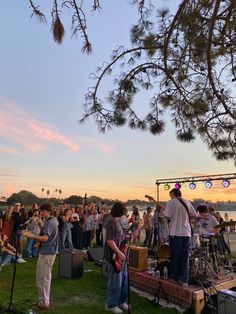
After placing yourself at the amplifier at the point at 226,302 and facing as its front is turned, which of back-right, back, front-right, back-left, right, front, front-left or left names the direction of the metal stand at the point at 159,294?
right

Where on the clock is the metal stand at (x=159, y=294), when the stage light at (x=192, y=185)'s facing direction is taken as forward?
The metal stand is roughly at 12 o'clock from the stage light.

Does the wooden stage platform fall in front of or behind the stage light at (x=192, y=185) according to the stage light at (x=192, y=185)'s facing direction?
in front

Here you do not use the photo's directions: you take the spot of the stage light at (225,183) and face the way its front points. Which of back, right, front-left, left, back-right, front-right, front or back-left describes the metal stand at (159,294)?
front

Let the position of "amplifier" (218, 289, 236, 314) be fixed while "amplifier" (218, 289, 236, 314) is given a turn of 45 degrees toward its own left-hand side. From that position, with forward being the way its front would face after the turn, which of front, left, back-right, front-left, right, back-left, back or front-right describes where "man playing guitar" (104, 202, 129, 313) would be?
right

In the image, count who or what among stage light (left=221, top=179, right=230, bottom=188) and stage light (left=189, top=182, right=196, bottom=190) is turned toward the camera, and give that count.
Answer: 2

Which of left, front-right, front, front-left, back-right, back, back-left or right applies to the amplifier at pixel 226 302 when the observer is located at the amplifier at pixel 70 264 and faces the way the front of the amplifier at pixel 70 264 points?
left

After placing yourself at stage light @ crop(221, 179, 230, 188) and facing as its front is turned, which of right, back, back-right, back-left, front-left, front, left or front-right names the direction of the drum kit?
front

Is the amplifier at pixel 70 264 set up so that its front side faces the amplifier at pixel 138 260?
no

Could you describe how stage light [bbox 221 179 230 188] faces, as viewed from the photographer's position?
facing the viewer

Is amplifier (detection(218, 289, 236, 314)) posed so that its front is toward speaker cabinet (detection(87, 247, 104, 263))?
no

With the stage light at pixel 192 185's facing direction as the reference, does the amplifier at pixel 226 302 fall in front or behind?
in front

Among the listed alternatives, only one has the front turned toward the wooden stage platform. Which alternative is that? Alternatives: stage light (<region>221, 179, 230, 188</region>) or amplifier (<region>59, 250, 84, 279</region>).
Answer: the stage light

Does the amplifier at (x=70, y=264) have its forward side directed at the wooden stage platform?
no

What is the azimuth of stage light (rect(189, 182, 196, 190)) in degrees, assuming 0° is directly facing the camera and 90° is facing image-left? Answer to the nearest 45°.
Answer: approximately 0°

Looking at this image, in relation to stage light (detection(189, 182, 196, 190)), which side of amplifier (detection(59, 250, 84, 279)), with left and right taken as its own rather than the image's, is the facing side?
back

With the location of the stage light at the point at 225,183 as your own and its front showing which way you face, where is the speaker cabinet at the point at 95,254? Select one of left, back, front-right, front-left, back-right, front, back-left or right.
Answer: front-right

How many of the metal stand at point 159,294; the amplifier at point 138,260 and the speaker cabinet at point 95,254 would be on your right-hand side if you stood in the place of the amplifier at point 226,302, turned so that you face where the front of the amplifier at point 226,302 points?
3
